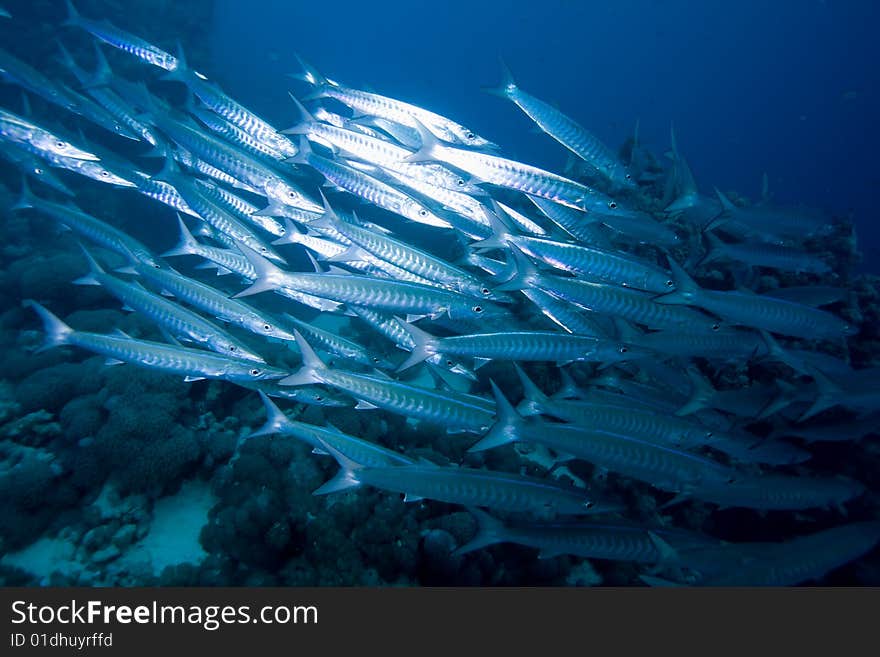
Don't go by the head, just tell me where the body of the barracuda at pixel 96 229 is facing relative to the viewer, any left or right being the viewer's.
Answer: facing to the right of the viewer

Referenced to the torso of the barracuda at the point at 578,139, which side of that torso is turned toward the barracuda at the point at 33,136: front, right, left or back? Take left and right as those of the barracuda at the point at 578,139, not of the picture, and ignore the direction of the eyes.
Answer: back

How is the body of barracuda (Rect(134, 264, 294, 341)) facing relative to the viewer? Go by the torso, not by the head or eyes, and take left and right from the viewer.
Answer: facing to the right of the viewer

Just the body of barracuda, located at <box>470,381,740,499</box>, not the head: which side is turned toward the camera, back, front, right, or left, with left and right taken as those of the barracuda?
right

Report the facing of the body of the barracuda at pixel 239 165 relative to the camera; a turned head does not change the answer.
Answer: to the viewer's right

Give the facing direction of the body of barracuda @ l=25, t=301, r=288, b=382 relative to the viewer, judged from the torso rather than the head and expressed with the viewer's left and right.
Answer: facing to the right of the viewer

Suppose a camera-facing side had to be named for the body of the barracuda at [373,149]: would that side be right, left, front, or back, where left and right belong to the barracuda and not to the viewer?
right

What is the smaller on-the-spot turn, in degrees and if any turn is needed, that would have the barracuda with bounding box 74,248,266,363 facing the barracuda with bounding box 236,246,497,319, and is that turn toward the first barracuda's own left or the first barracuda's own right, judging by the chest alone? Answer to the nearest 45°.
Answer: approximately 45° to the first barracuda's own right

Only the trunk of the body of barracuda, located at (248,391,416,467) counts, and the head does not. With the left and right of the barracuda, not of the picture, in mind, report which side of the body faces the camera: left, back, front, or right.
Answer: right

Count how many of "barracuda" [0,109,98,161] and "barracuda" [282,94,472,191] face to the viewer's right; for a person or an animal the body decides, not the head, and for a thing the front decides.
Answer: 2
